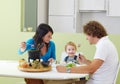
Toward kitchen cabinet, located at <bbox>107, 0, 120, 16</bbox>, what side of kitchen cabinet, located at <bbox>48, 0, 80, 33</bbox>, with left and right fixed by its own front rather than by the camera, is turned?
left

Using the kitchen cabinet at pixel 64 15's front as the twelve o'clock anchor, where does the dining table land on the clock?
The dining table is roughly at 12 o'clock from the kitchen cabinet.

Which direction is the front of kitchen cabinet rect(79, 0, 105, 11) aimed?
toward the camera

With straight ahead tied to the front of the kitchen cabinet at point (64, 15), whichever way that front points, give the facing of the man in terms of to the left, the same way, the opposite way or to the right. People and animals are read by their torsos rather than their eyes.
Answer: to the right

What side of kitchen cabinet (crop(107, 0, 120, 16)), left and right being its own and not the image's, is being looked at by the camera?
front

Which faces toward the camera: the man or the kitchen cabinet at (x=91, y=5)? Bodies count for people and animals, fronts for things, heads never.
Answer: the kitchen cabinet

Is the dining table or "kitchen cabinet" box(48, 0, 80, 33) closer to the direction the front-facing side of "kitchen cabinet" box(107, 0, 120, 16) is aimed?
the dining table

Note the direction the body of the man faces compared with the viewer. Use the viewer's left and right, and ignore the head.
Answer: facing to the left of the viewer

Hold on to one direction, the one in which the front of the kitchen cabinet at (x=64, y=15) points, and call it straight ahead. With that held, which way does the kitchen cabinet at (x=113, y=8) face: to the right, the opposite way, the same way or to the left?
the same way

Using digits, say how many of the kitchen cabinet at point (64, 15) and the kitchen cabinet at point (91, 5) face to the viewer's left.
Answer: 0

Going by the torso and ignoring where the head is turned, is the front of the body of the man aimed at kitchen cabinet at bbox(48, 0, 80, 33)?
no

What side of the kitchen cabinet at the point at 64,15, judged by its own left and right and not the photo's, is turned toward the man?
front

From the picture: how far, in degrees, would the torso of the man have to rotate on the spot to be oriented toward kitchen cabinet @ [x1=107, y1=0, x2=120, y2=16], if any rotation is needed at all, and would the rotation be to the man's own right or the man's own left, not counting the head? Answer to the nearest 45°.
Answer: approximately 90° to the man's own right
